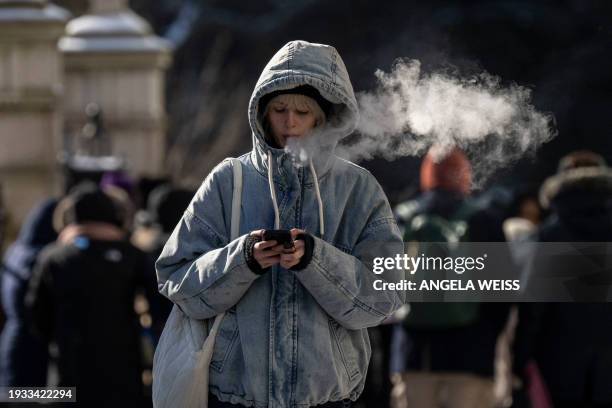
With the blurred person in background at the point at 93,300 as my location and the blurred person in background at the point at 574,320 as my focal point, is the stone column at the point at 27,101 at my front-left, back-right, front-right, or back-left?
back-left

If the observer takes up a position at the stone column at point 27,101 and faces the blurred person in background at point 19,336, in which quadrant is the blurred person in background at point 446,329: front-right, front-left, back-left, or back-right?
front-left

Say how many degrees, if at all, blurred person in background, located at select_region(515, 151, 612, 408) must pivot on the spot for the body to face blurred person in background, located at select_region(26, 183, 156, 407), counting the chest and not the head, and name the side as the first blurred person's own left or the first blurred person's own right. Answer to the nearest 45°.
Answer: approximately 90° to the first blurred person's own left

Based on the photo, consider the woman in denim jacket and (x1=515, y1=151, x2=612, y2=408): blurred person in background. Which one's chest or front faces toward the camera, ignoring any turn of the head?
the woman in denim jacket

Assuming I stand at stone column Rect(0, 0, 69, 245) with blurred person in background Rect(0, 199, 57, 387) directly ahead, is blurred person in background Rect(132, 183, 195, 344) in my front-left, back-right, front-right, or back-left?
front-left

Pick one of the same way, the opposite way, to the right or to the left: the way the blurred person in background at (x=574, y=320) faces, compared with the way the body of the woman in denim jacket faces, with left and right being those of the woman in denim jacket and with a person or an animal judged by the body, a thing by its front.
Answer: the opposite way

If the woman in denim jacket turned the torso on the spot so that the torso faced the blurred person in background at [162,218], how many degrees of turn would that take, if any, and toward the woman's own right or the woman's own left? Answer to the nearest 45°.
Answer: approximately 180°

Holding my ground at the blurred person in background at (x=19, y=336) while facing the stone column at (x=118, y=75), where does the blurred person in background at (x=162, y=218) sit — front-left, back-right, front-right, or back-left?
front-right

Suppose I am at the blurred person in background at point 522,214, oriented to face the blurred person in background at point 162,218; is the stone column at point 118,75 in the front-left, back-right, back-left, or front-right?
front-right

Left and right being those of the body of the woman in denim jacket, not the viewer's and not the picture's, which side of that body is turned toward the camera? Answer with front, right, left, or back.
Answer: front

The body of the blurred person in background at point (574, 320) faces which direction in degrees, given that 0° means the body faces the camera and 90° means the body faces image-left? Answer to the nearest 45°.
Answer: approximately 180°

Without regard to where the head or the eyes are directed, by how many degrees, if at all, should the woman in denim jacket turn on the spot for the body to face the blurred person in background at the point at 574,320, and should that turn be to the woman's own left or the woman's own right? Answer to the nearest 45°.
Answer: approximately 135° to the woman's own left

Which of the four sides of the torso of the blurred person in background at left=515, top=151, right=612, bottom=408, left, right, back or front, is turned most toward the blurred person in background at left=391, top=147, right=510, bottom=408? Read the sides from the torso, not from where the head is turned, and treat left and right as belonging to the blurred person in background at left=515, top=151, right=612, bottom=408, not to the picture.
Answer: left
